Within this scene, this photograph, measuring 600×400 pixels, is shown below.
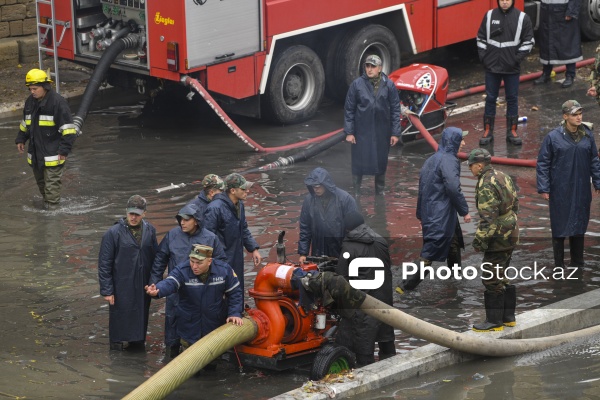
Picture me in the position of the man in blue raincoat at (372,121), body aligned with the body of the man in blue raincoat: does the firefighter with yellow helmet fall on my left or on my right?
on my right

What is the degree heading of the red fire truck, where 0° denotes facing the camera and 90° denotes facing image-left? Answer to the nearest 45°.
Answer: approximately 225°

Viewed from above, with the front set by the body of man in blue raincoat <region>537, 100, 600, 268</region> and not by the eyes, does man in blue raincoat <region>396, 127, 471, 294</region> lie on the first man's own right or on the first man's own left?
on the first man's own right

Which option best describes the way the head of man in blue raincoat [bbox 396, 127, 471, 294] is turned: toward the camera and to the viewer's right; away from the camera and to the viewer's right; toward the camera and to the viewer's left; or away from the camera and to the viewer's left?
away from the camera and to the viewer's right

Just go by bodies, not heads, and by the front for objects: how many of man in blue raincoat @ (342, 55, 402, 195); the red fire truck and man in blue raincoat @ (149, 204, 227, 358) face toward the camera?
2

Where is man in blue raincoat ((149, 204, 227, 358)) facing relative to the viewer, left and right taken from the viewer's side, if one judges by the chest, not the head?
facing the viewer

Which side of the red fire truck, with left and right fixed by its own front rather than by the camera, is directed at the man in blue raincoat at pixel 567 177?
right

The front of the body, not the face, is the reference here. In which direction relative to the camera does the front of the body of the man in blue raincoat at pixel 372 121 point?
toward the camera

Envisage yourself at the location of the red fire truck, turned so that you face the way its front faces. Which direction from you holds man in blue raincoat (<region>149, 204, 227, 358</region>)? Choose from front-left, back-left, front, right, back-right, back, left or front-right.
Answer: back-right

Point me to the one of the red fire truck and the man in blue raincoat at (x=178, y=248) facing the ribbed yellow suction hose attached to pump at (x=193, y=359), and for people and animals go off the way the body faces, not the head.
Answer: the man in blue raincoat
